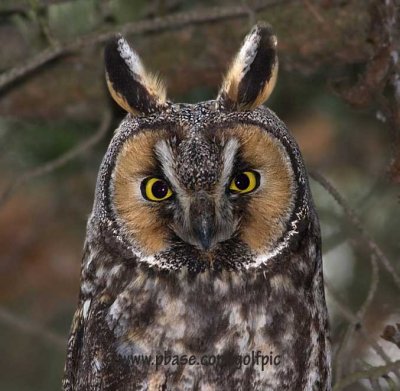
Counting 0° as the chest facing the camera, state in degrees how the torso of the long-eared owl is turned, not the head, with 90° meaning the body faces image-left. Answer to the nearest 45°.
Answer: approximately 0°
